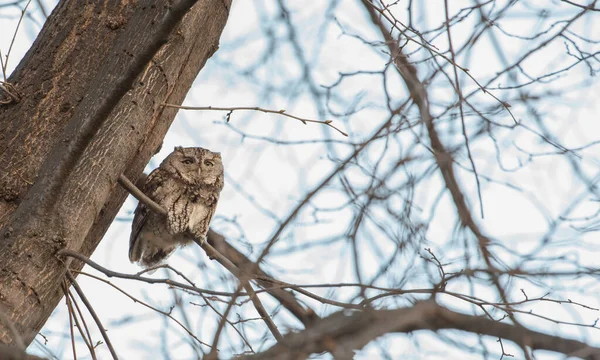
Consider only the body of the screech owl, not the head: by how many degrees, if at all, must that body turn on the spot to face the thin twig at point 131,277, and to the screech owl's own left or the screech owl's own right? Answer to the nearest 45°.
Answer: approximately 45° to the screech owl's own right

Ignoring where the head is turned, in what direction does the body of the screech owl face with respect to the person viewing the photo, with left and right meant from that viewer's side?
facing the viewer and to the right of the viewer

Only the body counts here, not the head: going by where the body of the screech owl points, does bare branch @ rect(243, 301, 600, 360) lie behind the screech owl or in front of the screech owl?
in front
